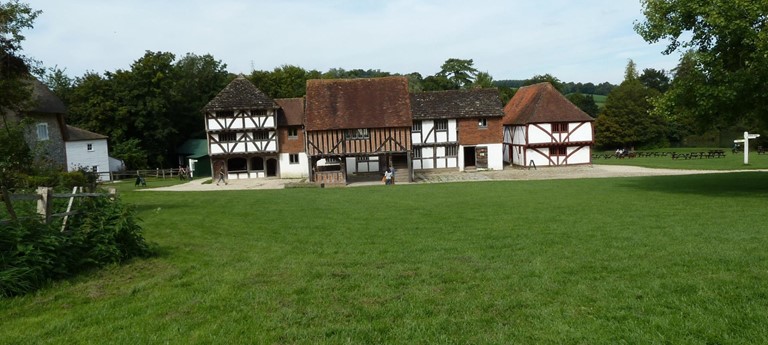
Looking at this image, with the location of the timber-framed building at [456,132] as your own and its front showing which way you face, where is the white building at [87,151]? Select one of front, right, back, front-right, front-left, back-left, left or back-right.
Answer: right

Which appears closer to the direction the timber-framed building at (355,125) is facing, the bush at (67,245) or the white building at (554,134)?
the bush

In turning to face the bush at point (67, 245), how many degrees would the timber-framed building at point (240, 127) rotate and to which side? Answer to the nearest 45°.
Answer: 0° — it already faces it

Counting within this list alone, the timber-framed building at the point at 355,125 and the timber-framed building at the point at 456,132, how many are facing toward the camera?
2

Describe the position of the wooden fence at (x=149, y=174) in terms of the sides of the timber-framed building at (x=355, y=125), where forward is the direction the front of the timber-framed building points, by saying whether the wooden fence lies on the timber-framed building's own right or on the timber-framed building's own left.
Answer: on the timber-framed building's own right

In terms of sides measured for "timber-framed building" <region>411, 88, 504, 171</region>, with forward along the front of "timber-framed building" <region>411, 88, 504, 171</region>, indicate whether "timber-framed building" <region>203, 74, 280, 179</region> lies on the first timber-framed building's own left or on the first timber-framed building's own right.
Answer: on the first timber-framed building's own right

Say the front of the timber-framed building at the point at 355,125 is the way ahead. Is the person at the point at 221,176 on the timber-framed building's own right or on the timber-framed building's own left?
on the timber-framed building's own right

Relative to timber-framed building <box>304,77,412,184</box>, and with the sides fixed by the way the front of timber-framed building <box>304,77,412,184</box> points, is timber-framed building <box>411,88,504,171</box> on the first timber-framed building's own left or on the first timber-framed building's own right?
on the first timber-framed building's own left

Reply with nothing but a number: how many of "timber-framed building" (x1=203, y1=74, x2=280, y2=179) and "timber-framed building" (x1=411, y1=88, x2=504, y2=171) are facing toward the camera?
2

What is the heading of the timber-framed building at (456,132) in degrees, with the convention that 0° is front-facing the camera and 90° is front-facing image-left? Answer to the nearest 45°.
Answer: approximately 0°
